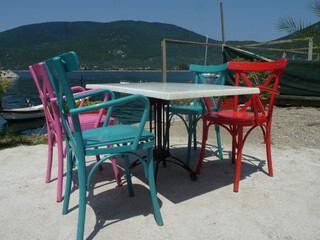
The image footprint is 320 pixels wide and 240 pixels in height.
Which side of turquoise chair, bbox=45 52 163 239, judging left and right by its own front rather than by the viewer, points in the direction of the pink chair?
left

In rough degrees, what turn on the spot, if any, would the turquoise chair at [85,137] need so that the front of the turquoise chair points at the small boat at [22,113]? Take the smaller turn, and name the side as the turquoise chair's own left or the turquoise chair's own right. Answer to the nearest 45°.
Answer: approximately 90° to the turquoise chair's own left

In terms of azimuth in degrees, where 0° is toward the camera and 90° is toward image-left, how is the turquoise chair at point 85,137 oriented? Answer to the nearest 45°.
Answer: approximately 270°

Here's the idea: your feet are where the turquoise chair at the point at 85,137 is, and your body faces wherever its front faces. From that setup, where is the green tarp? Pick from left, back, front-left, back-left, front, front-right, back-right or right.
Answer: front-left

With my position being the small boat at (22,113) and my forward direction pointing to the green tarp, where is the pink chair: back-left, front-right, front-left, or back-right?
front-right

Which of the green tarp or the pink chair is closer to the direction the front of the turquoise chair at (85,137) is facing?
the green tarp

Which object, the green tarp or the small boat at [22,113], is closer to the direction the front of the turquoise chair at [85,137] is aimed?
the green tarp

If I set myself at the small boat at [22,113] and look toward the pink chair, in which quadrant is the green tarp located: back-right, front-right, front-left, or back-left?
front-left
